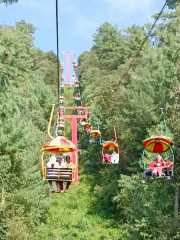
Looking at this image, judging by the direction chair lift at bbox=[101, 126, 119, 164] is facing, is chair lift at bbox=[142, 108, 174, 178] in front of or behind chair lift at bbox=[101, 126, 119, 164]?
in front

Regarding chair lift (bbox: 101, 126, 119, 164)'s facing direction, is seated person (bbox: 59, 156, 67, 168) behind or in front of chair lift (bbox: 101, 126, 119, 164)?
in front

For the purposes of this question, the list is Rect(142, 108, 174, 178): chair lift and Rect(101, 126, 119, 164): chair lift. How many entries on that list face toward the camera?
2

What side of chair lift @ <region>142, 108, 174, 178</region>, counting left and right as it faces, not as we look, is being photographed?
front

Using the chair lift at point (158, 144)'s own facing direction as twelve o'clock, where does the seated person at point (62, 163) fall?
The seated person is roughly at 3 o'clock from the chair lift.

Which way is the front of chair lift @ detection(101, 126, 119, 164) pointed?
toward the camera

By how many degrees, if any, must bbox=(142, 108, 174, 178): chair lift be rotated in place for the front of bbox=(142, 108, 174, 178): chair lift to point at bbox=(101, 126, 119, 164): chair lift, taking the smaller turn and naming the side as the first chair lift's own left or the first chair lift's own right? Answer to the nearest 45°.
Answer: approximately 180°

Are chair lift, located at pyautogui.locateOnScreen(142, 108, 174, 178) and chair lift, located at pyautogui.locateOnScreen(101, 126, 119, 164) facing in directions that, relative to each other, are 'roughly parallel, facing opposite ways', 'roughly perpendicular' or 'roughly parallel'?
roughly parallel
